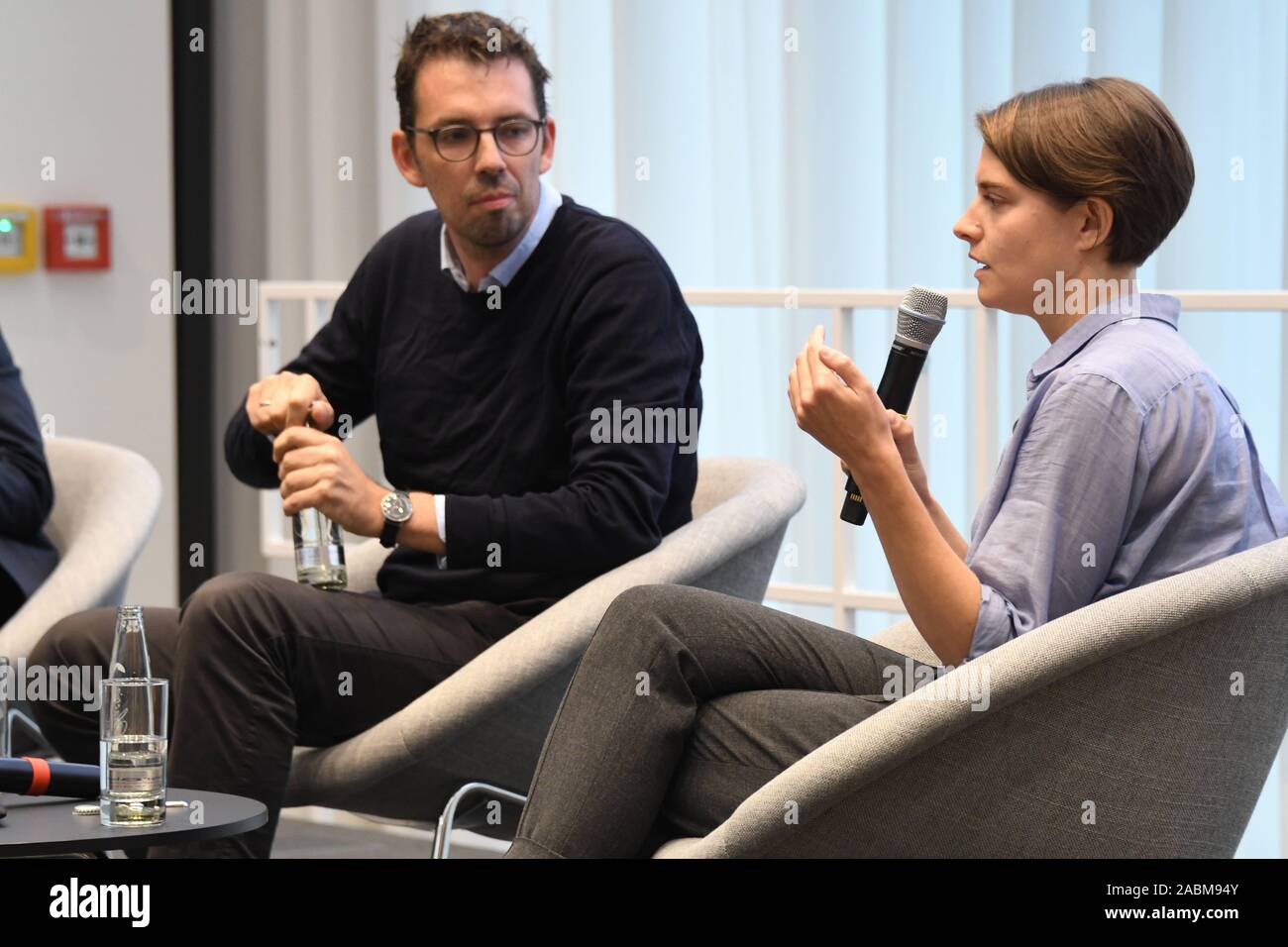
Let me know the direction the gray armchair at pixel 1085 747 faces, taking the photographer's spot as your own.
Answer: facing to the left of the viewer

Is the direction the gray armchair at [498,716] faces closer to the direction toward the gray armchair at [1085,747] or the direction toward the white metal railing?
the gray armchair

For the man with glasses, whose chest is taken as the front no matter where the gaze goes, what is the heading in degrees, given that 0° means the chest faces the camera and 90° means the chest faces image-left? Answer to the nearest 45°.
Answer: approximately 45°

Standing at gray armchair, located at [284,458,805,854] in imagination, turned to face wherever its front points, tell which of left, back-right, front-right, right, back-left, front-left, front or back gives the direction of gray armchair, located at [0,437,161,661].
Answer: right

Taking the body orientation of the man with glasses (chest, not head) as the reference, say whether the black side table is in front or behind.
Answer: in front

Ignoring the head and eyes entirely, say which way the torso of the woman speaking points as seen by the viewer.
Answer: to the viewer's left

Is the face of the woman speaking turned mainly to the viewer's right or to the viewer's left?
to the viewer's left

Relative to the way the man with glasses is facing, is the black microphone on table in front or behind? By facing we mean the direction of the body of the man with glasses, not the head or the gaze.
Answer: in front

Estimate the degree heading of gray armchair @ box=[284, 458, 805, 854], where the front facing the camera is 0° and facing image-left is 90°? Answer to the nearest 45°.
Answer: approximately 45°
